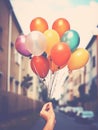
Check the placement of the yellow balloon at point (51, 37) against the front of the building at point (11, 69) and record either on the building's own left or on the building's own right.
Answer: on the building's own right

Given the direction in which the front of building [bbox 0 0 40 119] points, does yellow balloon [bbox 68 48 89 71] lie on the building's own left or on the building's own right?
on the building's own right

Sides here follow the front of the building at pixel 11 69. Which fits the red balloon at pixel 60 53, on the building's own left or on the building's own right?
on the building's own right

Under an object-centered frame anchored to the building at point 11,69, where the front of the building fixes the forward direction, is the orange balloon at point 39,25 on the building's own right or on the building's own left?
on the building's own right

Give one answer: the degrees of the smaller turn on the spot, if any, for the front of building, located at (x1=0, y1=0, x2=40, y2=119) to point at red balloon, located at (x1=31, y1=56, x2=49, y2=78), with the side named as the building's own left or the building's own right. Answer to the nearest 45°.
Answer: approximately 90° to the building's own right

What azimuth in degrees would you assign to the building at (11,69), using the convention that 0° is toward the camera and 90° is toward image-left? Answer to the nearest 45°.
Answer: approximately 270°

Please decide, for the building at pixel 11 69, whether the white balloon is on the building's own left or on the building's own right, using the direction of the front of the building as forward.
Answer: on the building's own right
